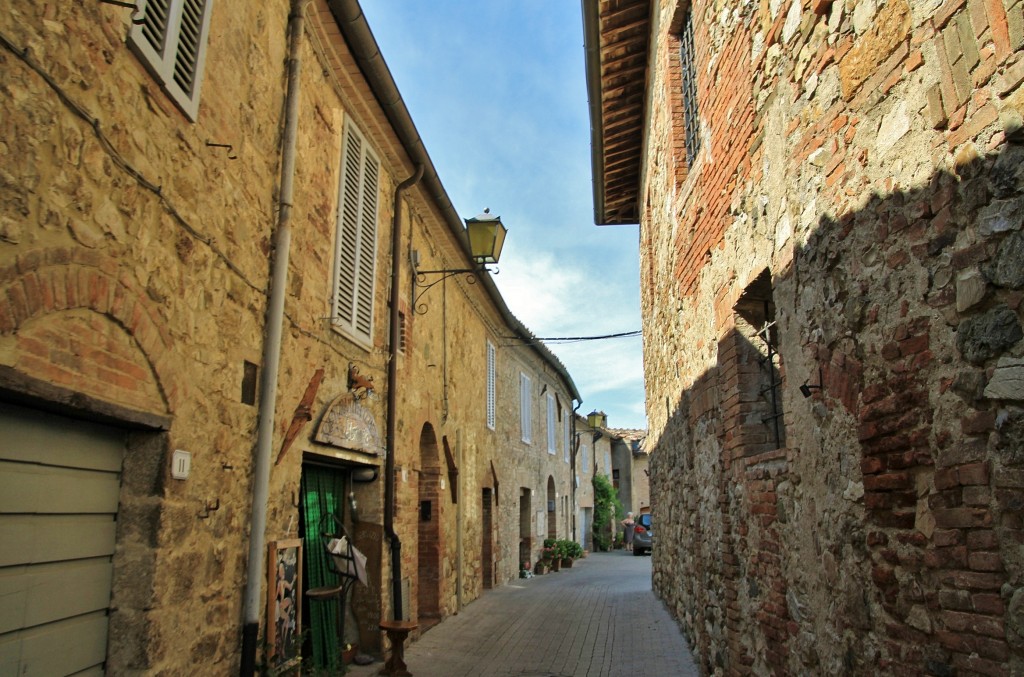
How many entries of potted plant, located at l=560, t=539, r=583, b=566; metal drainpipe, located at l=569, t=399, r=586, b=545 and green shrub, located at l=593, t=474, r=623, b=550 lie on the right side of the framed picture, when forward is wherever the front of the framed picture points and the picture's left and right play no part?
0

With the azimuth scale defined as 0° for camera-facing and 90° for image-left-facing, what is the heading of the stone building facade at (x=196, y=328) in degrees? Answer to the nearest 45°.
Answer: approximately 315°

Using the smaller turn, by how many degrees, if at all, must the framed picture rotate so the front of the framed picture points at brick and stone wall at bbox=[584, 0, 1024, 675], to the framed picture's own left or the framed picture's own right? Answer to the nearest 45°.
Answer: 0° — it already faces it

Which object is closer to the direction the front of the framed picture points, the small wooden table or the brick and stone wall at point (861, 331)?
the brick and stone wall

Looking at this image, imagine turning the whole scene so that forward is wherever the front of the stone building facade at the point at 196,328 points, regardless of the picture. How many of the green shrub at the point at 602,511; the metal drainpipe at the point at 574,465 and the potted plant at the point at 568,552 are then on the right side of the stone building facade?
0

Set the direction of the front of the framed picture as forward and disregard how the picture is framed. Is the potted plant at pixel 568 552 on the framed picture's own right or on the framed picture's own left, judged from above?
on the framed picture's own left

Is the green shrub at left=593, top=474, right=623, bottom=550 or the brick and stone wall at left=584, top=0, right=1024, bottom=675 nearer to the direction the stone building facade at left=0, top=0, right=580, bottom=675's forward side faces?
the brick and stone wall

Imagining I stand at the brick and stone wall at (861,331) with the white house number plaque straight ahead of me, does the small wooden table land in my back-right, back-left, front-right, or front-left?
front-right
